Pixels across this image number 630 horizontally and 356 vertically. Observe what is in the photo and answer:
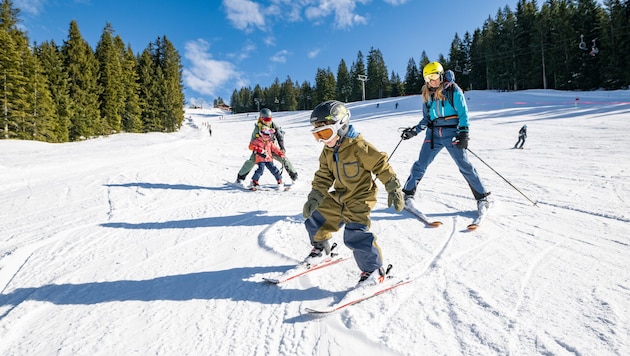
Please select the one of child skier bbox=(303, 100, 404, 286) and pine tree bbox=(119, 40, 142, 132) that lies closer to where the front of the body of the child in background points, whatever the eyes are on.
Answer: the child skier

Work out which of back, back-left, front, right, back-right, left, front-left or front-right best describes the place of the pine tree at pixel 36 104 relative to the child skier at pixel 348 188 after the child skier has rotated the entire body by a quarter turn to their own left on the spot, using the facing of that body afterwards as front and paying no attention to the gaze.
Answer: back

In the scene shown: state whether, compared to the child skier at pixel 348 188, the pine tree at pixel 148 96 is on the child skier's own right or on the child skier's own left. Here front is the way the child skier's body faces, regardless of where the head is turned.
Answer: on the child skier's own right

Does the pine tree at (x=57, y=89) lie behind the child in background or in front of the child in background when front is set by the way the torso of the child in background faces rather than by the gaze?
behind

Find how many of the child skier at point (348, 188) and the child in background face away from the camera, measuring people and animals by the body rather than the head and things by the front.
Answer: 0

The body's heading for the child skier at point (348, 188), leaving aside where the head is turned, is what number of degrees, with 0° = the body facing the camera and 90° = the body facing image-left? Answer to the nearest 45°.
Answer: approximately 45°

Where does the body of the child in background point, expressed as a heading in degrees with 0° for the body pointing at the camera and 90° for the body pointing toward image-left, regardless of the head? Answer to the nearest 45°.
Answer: approximately 0°

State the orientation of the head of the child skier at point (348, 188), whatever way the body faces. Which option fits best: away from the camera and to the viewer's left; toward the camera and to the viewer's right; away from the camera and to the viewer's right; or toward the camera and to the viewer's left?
toward the camera and to the viewer's left

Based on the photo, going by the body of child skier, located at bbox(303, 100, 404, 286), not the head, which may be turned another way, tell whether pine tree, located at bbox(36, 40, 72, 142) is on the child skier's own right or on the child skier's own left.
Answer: on the child skier's own right
